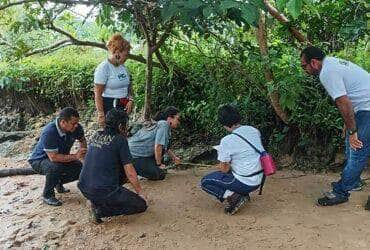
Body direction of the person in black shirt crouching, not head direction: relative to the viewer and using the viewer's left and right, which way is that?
facing away from the viewer and to the right of the viewer

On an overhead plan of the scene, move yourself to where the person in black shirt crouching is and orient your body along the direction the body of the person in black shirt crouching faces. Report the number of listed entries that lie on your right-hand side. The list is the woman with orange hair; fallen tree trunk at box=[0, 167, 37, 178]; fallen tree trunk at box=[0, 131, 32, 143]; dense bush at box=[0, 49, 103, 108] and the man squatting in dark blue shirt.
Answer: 0

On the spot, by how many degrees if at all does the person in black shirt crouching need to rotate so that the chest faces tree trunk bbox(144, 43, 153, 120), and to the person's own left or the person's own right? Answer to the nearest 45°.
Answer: approximately 45° to the person's own left

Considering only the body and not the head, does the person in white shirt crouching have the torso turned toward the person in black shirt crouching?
no

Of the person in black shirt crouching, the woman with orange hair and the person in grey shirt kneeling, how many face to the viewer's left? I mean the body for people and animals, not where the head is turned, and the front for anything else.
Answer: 0

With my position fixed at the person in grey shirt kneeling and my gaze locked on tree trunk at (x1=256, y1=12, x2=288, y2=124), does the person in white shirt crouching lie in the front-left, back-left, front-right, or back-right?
front-right

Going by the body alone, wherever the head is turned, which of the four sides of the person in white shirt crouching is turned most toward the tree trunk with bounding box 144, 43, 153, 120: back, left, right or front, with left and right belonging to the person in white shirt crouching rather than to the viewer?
front

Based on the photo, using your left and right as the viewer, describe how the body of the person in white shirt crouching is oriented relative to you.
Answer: facing away from the viewer and to the left of the viewer

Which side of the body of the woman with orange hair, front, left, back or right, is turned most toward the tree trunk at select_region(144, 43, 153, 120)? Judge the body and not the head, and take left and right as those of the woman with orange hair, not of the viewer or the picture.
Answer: left

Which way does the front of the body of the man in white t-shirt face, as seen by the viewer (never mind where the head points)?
to the viewer's left

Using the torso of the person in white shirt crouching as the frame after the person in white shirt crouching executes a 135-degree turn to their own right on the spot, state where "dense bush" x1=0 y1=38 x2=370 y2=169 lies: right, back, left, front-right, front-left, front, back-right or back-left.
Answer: left

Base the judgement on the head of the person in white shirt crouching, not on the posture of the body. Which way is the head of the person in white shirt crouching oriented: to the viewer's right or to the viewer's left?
to the viewer's left

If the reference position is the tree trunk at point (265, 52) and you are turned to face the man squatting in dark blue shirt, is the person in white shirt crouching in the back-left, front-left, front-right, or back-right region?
front-left

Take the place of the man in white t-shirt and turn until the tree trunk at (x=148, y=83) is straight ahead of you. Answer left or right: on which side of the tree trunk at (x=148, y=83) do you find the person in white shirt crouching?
left
